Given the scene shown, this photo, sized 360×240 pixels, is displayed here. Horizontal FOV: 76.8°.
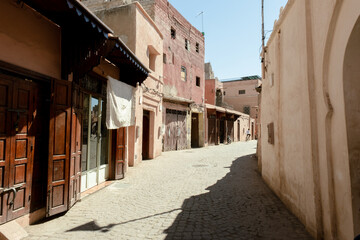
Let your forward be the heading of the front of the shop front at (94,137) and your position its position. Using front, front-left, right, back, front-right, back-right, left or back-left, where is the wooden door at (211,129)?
left

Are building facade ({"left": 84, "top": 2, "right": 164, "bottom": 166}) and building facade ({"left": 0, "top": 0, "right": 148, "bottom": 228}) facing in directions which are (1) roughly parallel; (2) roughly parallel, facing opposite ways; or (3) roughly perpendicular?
roughly parallel

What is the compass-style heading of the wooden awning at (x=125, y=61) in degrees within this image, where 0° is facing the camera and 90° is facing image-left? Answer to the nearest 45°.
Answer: approximately 315°

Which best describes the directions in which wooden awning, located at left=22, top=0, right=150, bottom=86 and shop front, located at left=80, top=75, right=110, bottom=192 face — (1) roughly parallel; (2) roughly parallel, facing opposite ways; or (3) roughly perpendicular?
roughly parallel

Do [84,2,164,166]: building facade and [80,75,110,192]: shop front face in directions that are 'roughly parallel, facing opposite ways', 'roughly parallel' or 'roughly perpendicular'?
roughly parallel

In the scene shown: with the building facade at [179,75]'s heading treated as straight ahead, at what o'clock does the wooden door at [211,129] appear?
The wooden door is roughly at 9 o'clock from the building facade.

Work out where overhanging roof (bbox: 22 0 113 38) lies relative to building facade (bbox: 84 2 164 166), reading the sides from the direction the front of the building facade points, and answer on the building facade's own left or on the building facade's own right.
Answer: on the building facade's own right

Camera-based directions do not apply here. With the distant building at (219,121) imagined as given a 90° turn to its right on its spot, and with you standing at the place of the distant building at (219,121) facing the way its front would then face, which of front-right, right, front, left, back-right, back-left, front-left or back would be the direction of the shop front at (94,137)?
front-left

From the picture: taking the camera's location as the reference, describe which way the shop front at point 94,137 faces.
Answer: facing the viewer and to the right of the viewer

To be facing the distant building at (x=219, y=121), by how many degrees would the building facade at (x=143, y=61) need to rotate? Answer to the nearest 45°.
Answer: approximately 90° to its left

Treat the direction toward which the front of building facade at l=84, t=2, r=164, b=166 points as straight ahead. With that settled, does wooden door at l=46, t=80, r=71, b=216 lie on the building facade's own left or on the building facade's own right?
on the building facade's own right

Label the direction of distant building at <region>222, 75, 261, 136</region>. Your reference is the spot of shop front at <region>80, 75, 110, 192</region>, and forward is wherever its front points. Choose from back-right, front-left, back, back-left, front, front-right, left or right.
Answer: left

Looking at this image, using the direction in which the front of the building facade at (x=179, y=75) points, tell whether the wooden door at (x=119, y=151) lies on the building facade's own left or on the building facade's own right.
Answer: on the building facade's own right

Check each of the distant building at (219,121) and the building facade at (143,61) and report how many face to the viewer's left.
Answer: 0
